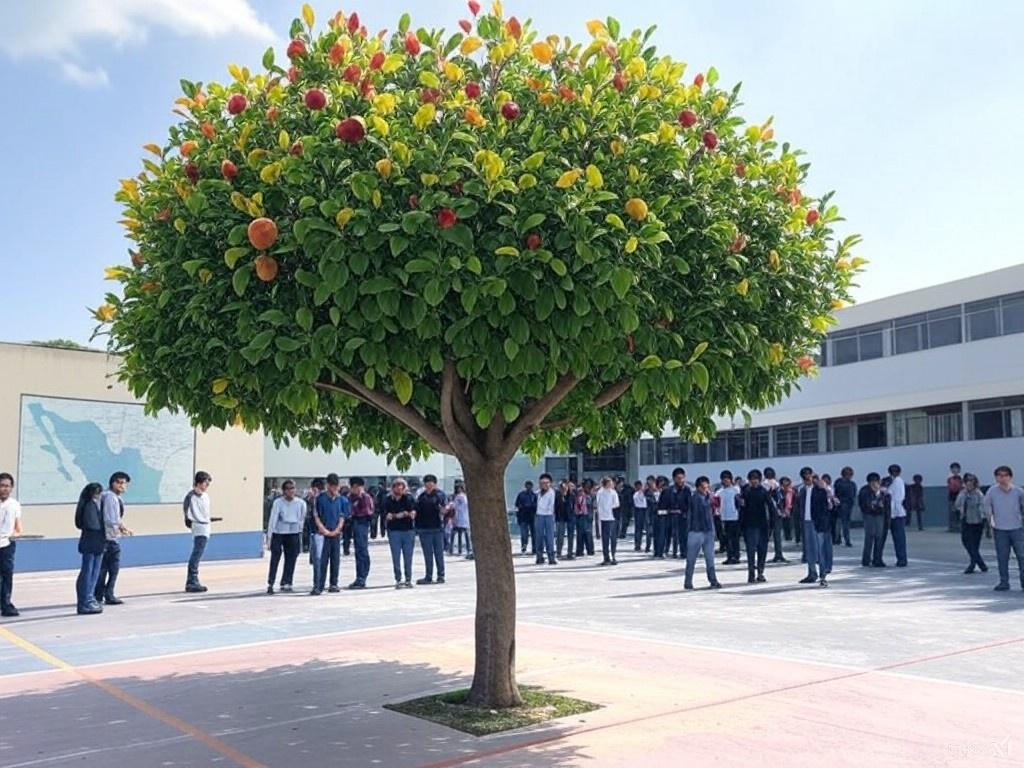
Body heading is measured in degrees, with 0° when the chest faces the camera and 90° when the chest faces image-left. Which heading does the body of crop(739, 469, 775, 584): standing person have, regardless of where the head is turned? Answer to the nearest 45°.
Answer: approximately 0°

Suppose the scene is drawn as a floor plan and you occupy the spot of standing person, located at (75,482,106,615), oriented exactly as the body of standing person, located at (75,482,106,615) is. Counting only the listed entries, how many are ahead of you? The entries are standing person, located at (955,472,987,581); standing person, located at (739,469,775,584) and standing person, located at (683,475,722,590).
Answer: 3

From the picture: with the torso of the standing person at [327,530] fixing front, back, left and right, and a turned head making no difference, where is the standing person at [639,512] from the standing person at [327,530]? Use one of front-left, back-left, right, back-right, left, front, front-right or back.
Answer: back-left

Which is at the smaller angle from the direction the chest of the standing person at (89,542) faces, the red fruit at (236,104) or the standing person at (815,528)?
the standing person

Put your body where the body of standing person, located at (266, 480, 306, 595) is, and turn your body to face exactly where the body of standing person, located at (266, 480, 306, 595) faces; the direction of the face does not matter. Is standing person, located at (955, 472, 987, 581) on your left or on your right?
on your left
